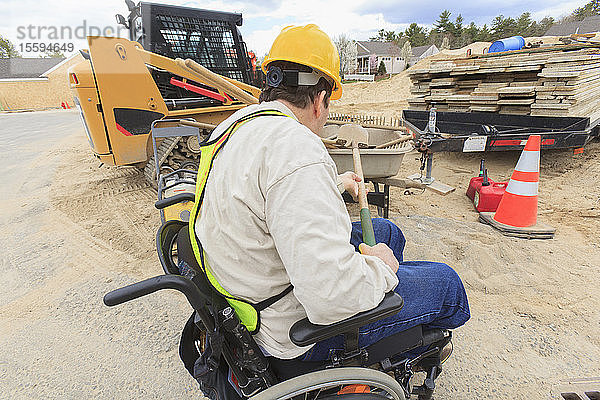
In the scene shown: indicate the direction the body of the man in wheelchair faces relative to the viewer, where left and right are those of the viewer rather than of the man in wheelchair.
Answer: facing away from the viewer and to the right of the viewer

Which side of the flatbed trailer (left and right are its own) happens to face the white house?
right

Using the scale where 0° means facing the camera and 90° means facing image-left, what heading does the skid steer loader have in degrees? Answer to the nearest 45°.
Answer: approximately 225°

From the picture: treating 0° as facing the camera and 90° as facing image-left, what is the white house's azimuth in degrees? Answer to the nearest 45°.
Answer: approximately 0°

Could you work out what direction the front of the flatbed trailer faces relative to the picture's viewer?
facing to the left of the viewer

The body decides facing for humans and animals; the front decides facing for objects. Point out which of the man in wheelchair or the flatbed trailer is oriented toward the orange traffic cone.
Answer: the man in wheelchair

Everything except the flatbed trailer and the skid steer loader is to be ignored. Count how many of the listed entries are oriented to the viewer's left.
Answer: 1

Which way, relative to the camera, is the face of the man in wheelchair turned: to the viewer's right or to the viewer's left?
to the viewer's right

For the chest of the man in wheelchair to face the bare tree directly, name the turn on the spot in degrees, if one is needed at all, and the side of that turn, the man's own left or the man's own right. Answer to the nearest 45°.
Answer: approximately 45° to the man's own left

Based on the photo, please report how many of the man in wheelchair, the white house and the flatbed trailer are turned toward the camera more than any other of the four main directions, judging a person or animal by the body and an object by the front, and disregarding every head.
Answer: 1

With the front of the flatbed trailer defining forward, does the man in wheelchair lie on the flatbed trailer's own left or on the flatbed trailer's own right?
on the flatbed trailer's own left
